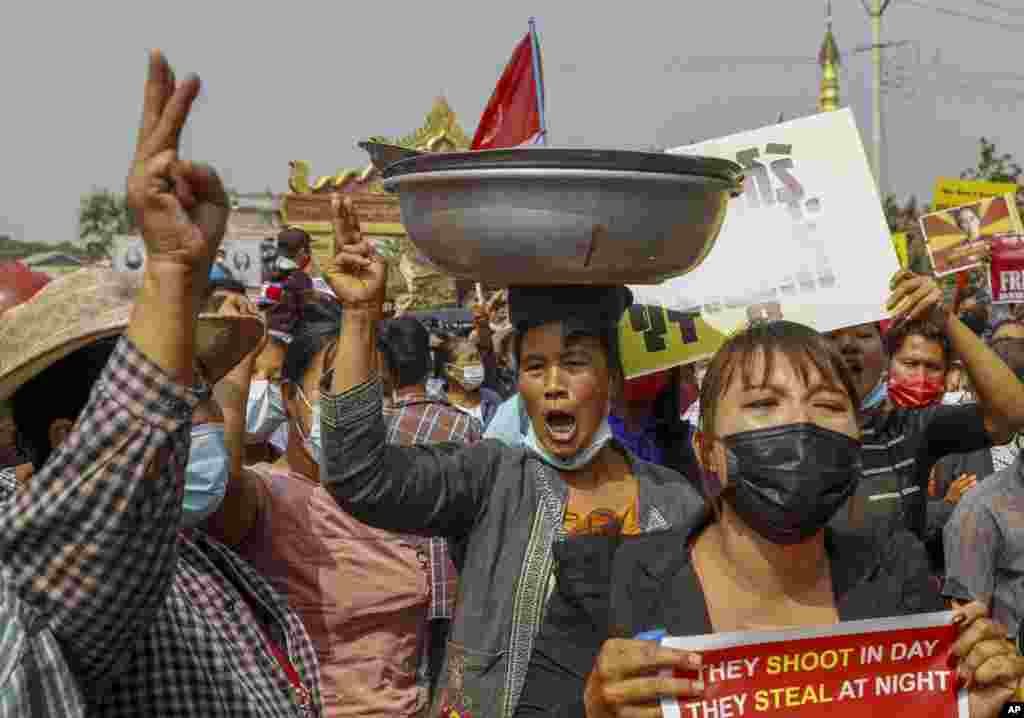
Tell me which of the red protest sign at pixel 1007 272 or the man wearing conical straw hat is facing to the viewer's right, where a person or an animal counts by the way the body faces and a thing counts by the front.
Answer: the man wearing conical straw hat

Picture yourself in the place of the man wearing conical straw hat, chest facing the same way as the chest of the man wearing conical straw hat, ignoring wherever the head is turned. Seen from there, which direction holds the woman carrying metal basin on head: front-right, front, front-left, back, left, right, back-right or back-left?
front-left

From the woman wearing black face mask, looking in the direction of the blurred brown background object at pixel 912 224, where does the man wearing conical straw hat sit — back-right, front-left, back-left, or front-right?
back-left

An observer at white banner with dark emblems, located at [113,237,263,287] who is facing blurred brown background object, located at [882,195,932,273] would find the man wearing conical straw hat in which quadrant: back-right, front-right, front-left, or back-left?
back-right

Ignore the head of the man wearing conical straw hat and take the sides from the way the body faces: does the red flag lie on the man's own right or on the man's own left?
on the man's own left

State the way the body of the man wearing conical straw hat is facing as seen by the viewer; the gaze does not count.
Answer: to the viewer's right

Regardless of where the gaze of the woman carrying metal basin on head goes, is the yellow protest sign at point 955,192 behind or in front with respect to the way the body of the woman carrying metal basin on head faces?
behind

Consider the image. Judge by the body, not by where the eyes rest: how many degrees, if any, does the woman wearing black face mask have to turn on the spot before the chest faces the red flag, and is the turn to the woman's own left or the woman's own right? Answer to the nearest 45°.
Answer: approximately 135° to the woman's own right

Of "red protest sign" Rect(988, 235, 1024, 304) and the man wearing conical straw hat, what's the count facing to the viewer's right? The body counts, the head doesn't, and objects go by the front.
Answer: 1
